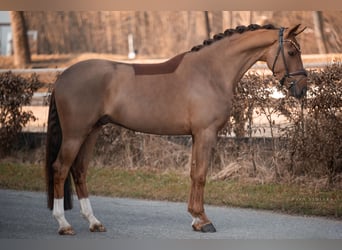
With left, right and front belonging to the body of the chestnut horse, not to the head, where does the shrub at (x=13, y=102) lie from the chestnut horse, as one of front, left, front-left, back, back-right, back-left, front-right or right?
back-left

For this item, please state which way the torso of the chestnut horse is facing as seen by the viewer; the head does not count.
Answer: to the viewer's right
